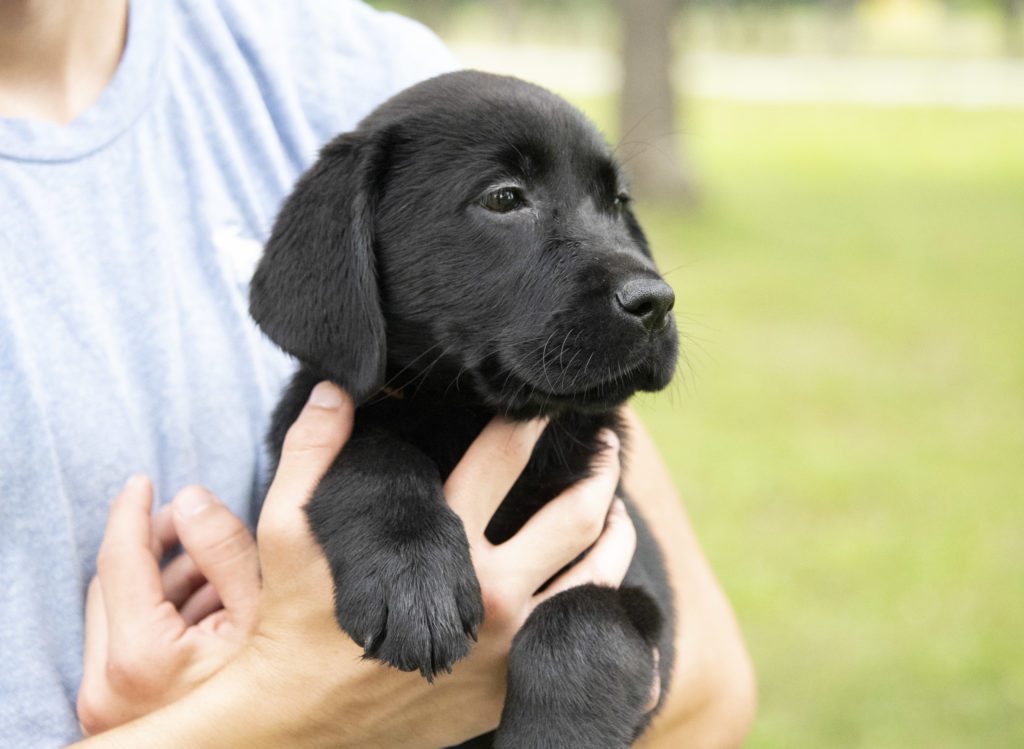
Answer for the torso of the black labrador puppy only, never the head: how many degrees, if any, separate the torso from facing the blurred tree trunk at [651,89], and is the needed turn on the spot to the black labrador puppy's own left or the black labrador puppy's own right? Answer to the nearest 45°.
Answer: approximately 135° to the black labrador puppy's own left

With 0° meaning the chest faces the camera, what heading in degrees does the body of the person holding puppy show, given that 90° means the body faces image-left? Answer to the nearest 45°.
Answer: approximately 0°

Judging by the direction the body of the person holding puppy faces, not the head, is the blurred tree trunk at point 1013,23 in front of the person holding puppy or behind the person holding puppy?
behind

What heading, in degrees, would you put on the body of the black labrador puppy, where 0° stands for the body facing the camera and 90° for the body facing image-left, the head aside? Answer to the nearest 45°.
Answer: approximately 315°

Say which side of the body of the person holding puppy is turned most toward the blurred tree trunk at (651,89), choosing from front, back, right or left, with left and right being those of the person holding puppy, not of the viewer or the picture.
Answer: back
